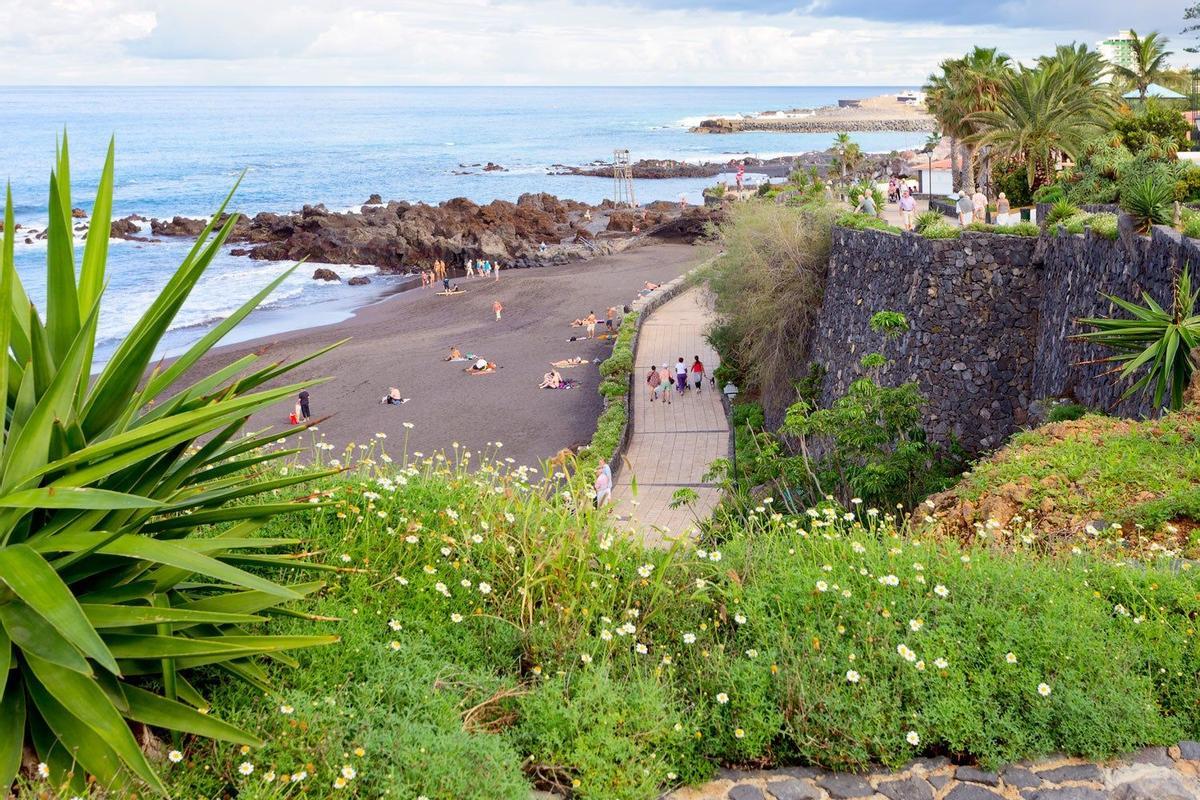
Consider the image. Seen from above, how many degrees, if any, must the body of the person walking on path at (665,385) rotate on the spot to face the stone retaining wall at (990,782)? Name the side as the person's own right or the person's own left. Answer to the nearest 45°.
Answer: approximately 180°

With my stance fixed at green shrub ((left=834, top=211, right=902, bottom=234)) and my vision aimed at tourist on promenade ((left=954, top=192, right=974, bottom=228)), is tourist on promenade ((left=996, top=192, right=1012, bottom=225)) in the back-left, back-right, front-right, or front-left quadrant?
front-left

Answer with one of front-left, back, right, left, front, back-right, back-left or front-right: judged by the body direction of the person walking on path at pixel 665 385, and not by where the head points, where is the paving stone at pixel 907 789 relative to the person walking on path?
back

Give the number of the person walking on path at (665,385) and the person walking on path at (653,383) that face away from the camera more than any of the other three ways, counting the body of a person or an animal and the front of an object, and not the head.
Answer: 2

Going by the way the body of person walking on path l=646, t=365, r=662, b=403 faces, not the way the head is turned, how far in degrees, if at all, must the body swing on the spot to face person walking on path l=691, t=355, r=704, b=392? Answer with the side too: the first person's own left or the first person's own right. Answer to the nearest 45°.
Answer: approximately 45° to the first person's own right

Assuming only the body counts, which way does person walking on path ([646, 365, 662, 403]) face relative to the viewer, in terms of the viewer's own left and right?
facing away from the viewer

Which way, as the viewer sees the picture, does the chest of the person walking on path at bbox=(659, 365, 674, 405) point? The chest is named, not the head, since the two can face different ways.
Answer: away from the camera

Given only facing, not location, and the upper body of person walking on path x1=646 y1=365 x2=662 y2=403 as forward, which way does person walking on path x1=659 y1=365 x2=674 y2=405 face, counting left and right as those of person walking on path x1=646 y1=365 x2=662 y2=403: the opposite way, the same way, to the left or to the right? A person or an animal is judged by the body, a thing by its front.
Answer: the same way
